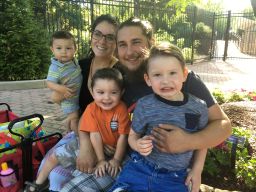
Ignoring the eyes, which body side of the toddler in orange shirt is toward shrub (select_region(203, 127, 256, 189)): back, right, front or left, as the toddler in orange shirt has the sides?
left

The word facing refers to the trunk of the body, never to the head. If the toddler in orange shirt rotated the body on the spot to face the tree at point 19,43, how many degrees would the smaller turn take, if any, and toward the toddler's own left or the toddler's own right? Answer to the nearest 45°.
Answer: approximately 180°

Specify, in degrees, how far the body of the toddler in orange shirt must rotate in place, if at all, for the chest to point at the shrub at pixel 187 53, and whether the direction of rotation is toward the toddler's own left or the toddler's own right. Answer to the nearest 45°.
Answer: approximately 180°

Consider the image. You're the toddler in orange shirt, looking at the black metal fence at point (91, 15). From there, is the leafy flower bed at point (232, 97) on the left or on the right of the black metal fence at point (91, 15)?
right

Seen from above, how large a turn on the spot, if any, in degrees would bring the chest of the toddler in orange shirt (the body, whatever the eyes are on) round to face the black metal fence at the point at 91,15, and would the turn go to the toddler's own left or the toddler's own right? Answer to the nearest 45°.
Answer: approximately 180°

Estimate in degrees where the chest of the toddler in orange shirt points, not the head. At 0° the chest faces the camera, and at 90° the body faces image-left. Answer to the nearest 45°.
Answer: approximately 0°
